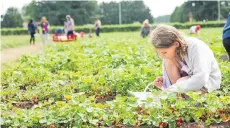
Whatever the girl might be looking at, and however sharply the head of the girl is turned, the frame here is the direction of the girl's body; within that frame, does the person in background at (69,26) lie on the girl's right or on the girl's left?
on the girl's right

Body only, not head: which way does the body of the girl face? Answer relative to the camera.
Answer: to the viewer's left

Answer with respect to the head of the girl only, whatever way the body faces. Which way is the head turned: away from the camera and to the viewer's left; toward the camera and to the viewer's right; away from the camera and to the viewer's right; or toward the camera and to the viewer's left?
toward the camera and to the viewer's left
